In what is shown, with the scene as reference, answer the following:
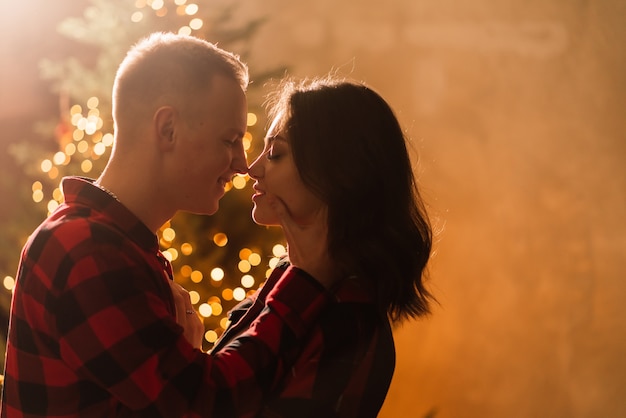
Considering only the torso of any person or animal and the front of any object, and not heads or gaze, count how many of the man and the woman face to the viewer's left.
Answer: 1

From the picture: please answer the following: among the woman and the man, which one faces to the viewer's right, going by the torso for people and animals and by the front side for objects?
the man

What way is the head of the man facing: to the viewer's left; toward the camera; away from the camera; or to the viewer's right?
to the viewer's right

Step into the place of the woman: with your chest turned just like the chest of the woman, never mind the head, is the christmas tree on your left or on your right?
on your right

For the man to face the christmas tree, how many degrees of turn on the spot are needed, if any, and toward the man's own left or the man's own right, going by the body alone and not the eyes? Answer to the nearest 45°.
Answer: approximately 90° to the man's own left

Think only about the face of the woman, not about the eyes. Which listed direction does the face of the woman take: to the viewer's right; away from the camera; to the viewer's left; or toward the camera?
to the viewer's left

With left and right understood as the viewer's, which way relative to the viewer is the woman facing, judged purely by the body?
facing to the left of the viewer

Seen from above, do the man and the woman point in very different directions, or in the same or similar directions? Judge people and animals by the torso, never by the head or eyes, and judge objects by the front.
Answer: very different directions

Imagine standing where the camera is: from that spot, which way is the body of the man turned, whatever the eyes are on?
to the viewer's right
